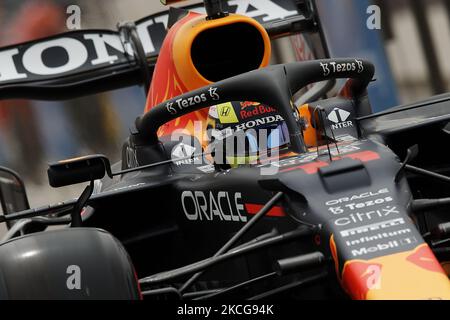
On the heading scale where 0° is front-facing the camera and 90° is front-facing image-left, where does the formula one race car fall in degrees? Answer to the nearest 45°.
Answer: approximately 315°
